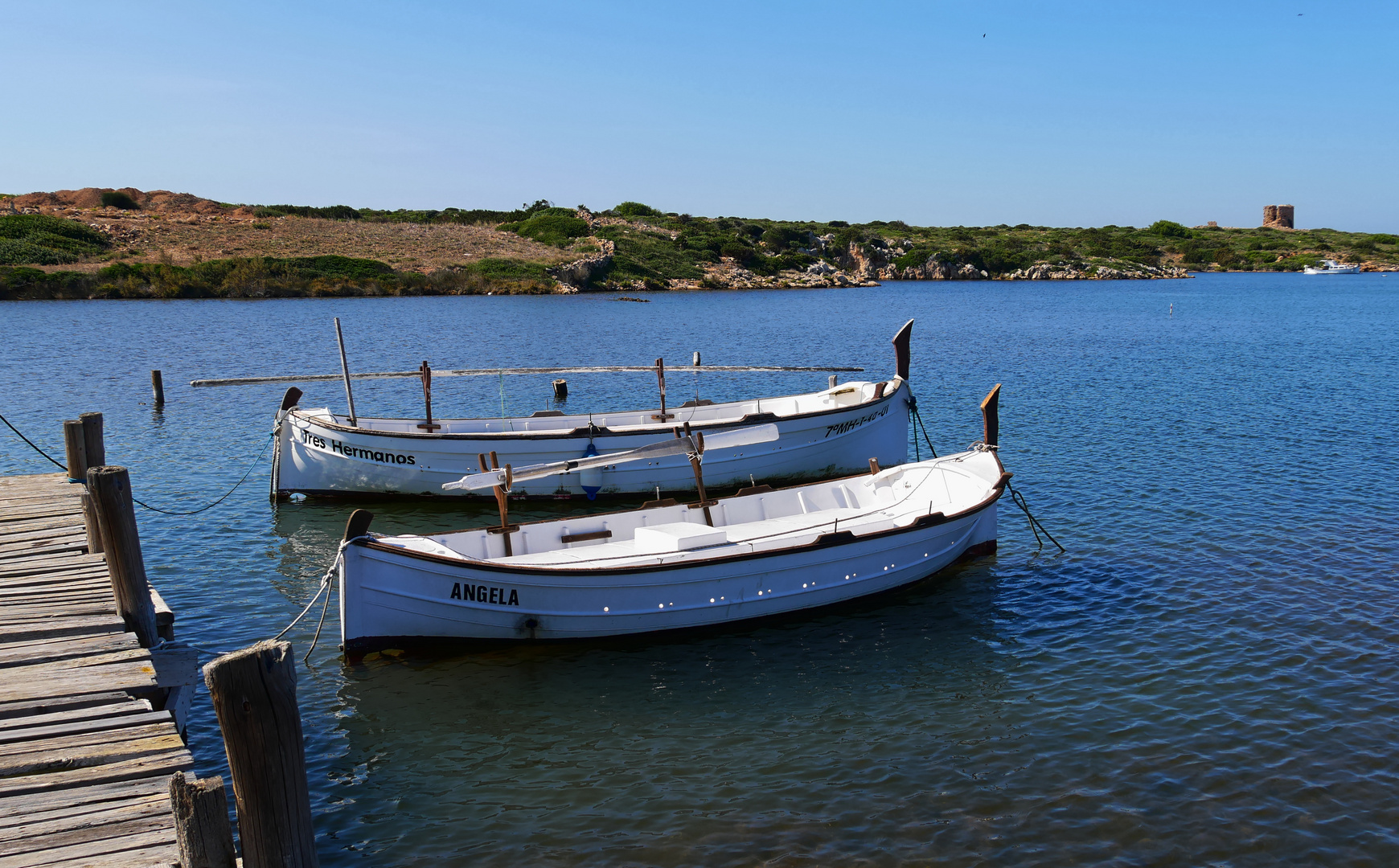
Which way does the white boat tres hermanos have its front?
to the viewer's right

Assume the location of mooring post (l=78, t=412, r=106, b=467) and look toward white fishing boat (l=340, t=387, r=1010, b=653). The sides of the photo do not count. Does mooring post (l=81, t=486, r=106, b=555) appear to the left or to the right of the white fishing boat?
right

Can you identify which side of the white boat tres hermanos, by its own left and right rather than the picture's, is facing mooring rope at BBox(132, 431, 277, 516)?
back

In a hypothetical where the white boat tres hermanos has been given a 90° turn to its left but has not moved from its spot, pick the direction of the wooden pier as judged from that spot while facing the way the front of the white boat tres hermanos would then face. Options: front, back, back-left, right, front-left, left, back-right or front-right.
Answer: back

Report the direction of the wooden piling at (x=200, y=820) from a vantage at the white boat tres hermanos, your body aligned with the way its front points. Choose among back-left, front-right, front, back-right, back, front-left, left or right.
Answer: right

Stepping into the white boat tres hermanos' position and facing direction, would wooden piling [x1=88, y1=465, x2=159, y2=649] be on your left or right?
on your right

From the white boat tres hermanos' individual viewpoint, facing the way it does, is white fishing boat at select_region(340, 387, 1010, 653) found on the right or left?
on its right

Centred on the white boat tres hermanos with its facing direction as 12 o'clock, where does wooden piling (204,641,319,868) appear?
The wooden piling is roughly at 3 o'clock from the white boat tres hermanos.
